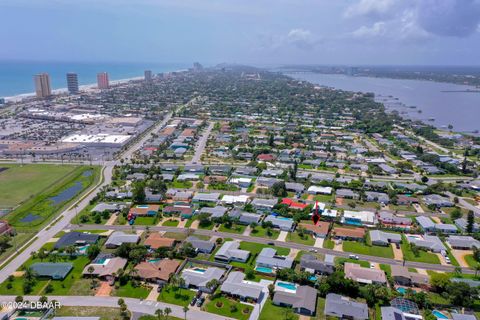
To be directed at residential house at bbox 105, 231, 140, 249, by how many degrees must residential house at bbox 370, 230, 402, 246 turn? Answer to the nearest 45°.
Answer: approximately 45° to its right

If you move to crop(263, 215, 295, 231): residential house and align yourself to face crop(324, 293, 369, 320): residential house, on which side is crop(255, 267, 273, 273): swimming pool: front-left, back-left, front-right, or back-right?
front-right

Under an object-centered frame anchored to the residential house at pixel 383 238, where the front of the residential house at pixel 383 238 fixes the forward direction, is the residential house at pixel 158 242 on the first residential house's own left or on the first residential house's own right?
on the first residential house's own right

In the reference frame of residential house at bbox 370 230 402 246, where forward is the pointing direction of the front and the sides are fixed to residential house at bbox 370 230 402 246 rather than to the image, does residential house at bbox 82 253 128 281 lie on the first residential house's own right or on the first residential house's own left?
on the first residential house's own right

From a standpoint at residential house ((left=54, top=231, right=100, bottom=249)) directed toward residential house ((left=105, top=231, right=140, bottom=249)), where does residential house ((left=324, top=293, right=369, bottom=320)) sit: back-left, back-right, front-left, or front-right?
front-right

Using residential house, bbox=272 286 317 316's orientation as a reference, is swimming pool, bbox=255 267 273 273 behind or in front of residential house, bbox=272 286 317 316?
behind

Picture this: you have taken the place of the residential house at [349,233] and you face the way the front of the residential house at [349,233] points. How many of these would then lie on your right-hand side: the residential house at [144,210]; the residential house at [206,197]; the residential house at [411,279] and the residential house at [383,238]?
2

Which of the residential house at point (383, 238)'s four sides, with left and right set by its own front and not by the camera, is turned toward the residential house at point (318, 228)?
right

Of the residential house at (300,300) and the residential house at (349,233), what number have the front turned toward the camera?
2

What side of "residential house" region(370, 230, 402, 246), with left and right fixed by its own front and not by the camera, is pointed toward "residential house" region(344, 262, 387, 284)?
front

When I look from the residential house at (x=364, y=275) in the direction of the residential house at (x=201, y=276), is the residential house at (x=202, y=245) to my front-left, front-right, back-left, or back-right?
front-right

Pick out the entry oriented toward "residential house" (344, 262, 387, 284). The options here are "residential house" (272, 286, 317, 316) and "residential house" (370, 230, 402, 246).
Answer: "residential house" (370, 230, 402, 246)

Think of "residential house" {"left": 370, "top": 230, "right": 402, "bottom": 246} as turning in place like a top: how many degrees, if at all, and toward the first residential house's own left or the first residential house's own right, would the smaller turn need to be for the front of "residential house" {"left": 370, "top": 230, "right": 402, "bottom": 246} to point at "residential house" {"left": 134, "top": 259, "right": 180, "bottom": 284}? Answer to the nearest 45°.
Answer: approximately 45° to the first residential house's own right

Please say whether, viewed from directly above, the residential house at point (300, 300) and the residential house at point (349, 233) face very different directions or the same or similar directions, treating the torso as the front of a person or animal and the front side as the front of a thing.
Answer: same or similar directions

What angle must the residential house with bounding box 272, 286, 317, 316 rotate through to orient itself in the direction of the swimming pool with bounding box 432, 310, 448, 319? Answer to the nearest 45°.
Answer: approximately 90° to its left

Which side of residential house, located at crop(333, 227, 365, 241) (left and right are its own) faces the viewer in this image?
front

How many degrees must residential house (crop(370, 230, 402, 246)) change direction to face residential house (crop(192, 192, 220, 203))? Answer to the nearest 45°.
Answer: approximately 90° to its right

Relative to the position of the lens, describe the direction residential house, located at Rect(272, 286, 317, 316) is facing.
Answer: facing the viewer
